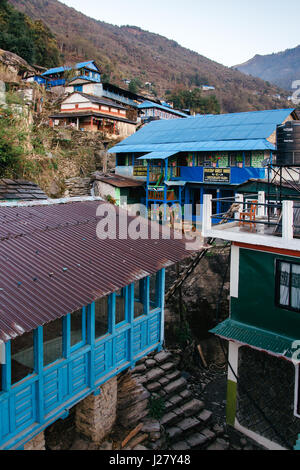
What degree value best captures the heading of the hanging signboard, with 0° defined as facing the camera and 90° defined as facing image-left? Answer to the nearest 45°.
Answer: approximately 0°

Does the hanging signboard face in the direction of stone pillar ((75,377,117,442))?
yes

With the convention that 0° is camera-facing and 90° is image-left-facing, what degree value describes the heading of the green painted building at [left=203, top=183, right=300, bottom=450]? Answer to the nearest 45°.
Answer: approximately 45°

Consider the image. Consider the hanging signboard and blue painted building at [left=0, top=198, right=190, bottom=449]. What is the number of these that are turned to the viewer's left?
0

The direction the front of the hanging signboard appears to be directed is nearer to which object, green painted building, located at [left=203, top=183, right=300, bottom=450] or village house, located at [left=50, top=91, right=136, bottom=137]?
the green painted building

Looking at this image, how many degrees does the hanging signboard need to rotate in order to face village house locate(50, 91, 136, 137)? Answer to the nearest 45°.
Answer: approximately 135° to its right

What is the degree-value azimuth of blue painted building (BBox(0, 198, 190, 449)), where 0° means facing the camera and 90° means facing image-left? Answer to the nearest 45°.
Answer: approximately 315°

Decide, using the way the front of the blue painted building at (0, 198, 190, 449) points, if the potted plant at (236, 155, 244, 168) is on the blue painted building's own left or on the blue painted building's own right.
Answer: on the blue painted building's own left
